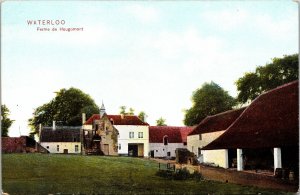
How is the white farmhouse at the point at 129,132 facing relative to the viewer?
toward the camera

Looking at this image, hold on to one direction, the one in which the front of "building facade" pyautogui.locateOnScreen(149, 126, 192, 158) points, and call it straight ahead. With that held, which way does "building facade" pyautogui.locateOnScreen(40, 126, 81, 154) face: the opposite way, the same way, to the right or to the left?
the same way

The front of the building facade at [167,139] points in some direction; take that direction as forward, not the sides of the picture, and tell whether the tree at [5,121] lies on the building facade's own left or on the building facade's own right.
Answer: on the building facade's own right

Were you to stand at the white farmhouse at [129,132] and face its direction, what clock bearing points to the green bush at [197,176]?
The green bush is roughly at 11 o'clock from the white farmhouse.

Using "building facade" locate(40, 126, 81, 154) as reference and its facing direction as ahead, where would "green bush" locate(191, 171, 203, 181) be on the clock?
The green bush is roughly at 10 o'clock from the building facade.

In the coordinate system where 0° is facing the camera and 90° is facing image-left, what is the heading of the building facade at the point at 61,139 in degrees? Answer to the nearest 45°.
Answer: approximately 0°

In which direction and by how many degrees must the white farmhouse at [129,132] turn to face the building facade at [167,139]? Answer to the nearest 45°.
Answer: approximately 45° to its left

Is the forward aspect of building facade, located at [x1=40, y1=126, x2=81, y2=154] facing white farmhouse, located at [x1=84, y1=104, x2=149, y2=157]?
no

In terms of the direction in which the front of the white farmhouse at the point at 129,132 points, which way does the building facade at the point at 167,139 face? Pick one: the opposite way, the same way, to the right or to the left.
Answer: the same way

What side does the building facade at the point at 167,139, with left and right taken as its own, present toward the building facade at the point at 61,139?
right

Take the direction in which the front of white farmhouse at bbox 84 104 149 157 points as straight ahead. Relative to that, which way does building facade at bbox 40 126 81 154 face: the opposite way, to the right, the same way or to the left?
the same way

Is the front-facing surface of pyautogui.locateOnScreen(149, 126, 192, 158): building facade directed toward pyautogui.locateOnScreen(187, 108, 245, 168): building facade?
no

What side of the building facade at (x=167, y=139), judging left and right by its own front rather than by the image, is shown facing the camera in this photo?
front
